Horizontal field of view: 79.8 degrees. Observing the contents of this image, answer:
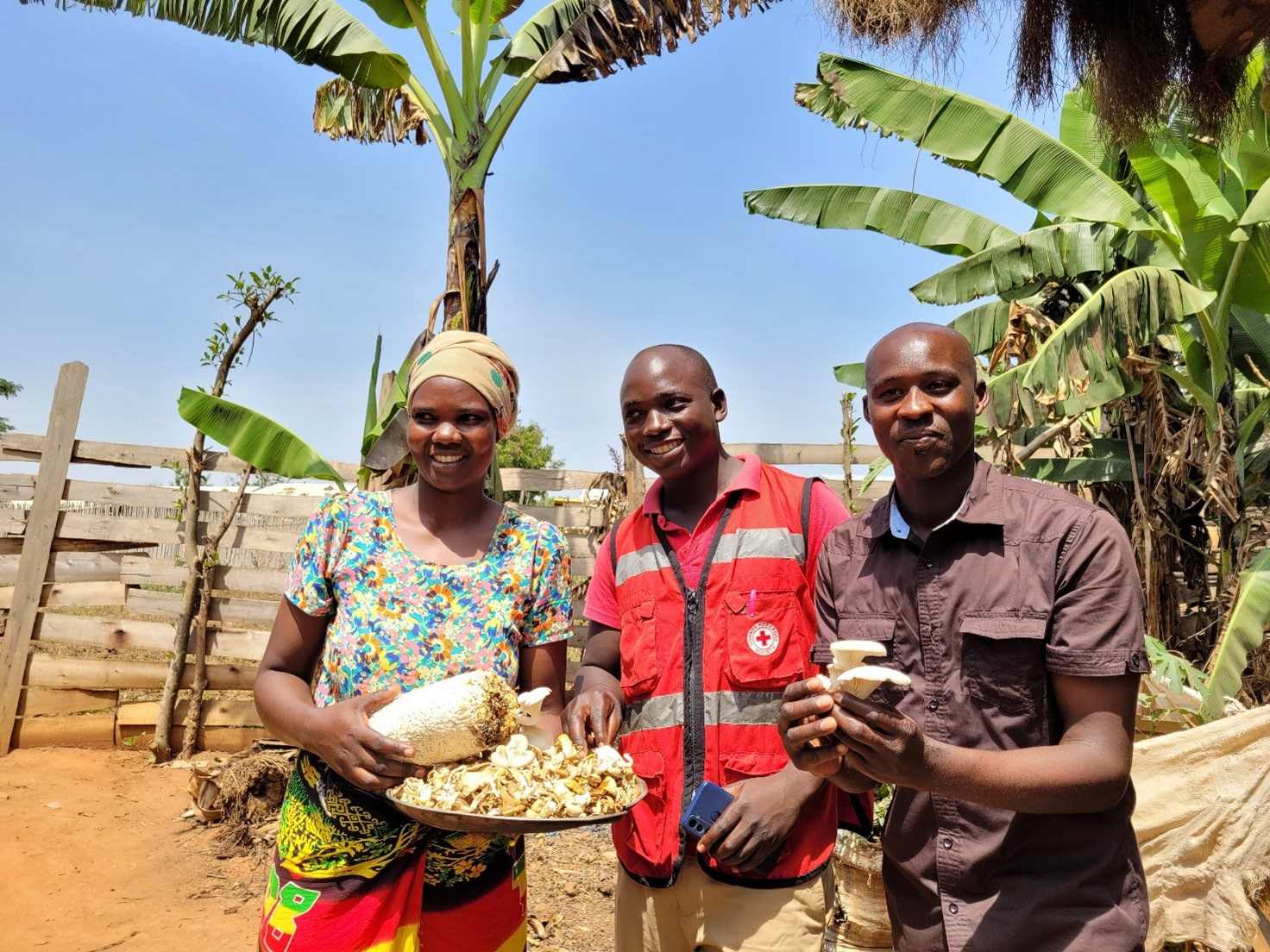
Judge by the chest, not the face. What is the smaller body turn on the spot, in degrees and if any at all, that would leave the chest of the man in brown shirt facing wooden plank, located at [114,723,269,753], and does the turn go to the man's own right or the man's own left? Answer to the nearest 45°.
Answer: approximately 90° to the man's own right

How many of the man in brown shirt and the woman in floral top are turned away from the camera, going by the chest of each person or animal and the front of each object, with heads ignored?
0

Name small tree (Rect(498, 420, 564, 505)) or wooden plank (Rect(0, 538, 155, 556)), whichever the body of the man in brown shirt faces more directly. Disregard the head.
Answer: the wooden plank

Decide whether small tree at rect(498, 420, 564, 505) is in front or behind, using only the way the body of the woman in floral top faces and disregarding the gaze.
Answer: behind

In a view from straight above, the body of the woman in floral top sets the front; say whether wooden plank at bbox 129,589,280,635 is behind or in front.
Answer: behind

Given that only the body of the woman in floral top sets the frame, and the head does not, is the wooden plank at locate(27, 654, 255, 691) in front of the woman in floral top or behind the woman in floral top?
behind

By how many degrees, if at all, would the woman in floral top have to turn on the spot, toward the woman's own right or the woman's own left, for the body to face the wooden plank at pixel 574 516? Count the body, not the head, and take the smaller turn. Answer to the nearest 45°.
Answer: approximately 180°

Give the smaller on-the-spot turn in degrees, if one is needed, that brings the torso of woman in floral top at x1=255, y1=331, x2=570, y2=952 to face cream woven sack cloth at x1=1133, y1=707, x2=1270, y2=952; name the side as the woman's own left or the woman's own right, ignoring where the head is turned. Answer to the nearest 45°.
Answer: approximately 90° to the woman's own left

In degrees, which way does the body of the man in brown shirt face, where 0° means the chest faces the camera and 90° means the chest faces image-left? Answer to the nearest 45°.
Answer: approximately 45°

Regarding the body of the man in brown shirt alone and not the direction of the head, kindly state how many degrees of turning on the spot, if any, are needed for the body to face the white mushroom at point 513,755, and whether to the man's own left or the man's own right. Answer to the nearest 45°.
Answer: approximately 45° to the man's own right

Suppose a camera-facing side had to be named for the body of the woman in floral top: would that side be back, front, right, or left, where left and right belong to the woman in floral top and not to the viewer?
front

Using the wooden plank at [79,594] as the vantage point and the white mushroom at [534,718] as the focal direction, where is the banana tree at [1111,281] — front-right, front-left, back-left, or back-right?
front-left

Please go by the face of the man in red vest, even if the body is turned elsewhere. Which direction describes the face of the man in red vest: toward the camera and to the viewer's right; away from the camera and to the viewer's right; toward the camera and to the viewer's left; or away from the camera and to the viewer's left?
toward the camera and to the viewer's left

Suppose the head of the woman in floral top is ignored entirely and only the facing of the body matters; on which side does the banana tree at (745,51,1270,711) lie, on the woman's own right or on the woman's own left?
on the woman's own left

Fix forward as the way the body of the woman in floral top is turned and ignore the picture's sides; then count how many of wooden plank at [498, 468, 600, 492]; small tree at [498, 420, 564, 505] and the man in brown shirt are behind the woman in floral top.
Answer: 2

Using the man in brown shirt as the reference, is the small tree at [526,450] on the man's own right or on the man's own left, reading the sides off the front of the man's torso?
on the man's own right
